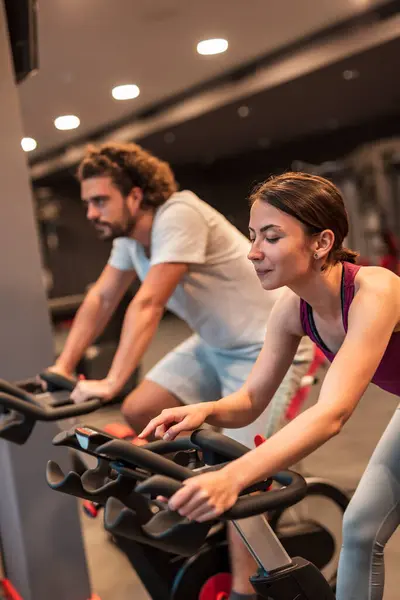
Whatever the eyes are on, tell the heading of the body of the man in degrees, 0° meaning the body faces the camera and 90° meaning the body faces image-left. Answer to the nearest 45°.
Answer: approximately 45°

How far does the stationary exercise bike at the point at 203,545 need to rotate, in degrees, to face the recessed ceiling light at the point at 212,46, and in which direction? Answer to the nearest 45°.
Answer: approximately 90° to its right

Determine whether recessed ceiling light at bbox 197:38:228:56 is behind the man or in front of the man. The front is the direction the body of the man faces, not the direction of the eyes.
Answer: behind

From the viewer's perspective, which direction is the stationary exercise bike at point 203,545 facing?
to the viewer's left

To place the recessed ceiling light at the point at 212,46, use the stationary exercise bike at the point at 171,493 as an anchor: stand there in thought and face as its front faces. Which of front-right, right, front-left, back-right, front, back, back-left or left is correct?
back-right

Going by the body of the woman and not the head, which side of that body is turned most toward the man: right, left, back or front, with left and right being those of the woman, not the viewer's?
right
